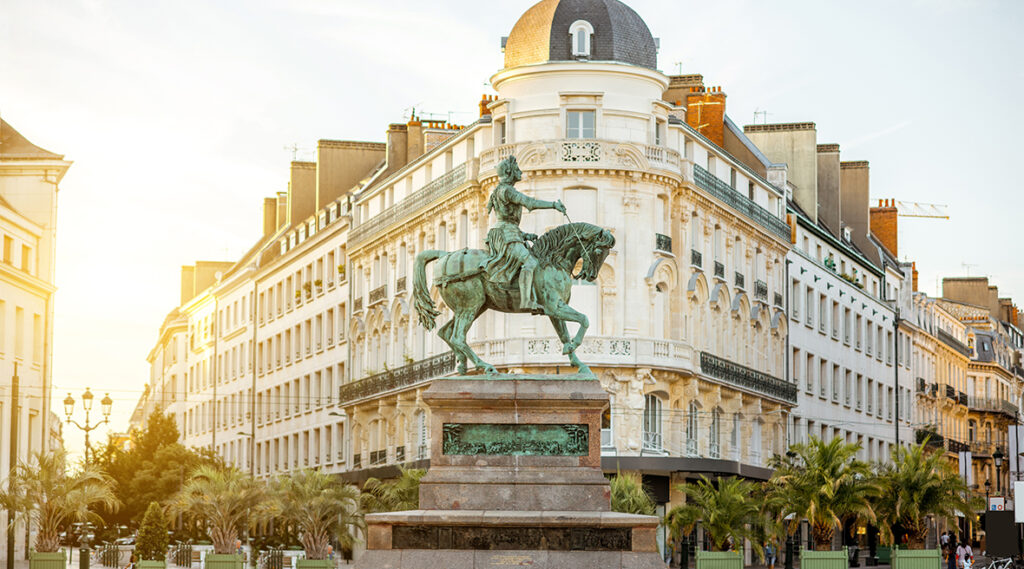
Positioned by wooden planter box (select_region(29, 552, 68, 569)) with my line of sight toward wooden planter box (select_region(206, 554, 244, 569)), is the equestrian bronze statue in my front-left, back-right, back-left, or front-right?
front-right

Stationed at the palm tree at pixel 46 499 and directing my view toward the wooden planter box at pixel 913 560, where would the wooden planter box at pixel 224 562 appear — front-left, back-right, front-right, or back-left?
front-right

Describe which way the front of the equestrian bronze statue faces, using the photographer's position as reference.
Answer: facing to the right of the viewer

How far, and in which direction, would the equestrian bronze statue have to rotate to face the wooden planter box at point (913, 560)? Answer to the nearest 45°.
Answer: approximately 45° to its left

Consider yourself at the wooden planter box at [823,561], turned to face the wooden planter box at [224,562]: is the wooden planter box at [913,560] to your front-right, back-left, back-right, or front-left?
back-right

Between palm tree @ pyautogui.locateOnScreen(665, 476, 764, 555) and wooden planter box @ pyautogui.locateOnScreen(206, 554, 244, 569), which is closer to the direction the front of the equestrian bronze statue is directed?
the palm tree

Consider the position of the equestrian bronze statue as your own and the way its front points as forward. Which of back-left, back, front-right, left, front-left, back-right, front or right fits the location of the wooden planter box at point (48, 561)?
back-left

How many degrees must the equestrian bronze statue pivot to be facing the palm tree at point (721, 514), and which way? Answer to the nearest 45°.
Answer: approximately 90° to its left

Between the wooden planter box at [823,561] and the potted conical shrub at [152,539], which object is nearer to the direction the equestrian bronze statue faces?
the wooden planter box
